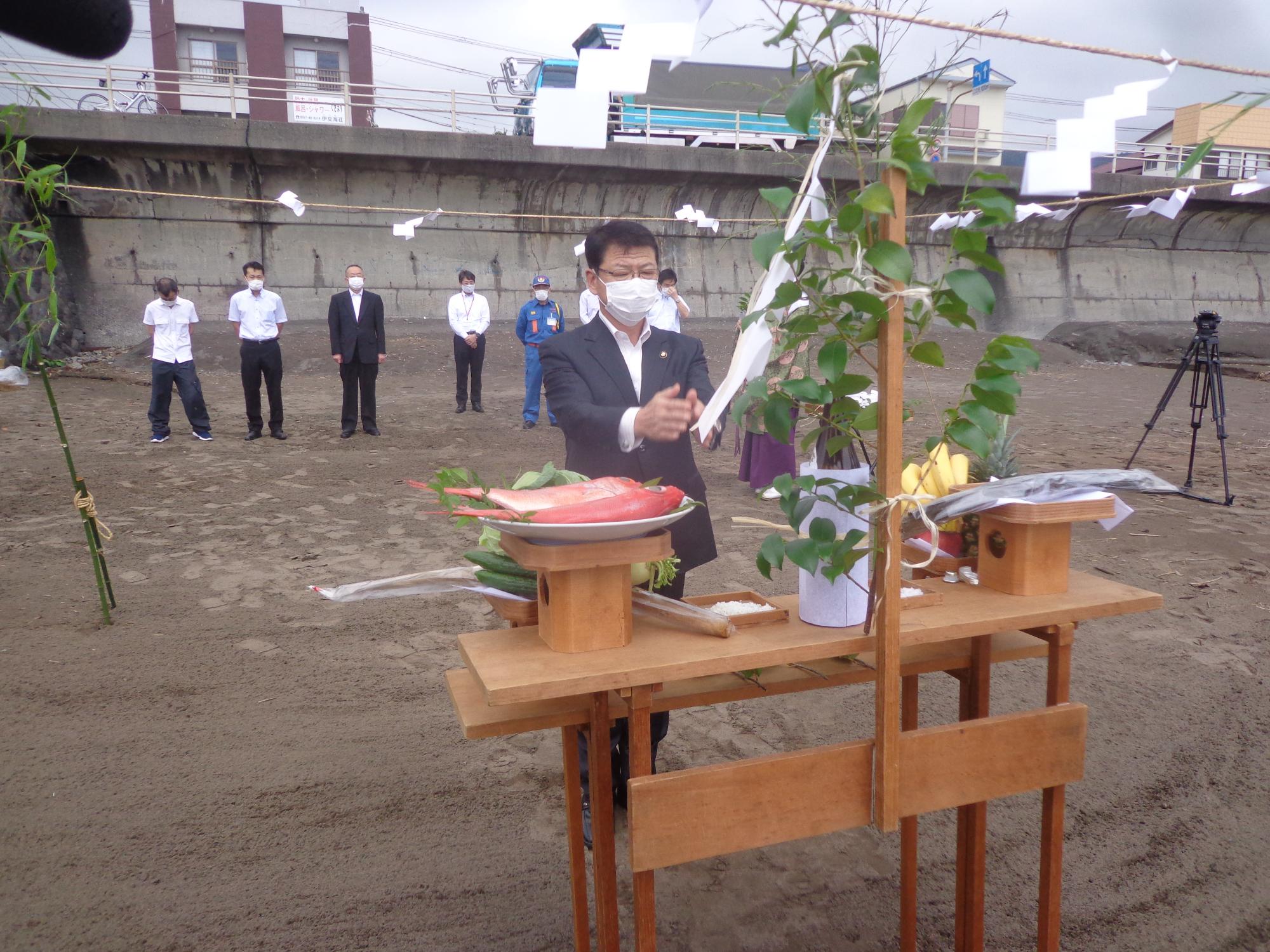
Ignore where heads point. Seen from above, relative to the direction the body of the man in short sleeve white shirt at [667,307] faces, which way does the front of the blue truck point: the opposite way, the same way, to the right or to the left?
to the right

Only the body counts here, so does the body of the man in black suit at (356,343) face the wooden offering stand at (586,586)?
yes

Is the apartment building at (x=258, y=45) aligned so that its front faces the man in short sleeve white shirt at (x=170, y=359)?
yes

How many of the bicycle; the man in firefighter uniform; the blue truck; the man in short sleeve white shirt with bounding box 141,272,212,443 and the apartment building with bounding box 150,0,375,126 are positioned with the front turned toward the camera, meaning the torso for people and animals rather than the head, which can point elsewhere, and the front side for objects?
3

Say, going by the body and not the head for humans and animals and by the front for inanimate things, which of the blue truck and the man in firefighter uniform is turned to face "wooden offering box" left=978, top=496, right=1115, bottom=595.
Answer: the man in firefighter uniform

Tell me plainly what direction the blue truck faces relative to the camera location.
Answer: facing to the left of the viewer

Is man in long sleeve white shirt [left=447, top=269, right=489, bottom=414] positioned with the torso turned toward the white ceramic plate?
yes

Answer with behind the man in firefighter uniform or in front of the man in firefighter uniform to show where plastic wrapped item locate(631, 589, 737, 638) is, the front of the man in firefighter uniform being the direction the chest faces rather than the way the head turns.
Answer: in front

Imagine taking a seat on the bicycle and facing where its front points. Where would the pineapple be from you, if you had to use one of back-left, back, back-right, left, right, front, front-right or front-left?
right

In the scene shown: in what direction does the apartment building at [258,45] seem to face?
toward the camera

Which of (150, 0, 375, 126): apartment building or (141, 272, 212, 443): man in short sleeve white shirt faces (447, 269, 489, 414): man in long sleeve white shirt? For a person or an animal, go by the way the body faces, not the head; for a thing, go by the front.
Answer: the apartment building

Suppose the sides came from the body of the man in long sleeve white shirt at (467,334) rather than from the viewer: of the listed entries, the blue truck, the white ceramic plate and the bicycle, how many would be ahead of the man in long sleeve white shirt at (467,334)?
1

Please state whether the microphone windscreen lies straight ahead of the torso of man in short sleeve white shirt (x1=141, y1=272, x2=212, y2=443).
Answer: yes

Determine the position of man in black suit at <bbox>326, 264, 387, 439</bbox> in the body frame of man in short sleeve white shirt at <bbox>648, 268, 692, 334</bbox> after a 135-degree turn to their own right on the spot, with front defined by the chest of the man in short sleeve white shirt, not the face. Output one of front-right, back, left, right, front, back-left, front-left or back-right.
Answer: front-left

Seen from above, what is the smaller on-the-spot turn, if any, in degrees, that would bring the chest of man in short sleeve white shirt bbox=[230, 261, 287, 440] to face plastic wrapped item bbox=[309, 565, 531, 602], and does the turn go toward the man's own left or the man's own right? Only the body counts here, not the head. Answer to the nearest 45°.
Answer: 0° — they already face it
